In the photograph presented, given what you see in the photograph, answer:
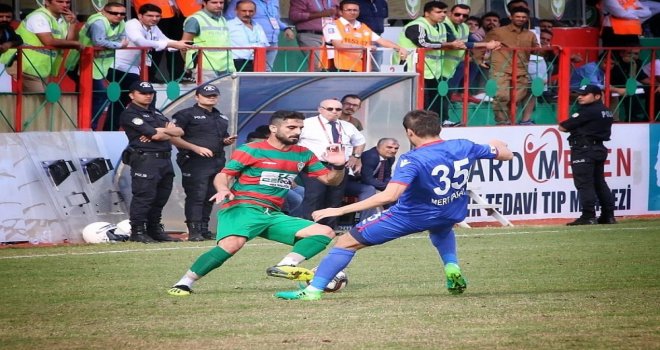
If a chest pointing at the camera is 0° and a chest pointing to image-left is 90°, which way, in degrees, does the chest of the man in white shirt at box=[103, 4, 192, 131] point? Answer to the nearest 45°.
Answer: approximately 315°

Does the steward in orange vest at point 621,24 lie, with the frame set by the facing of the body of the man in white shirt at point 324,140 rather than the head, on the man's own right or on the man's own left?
on the man's own left

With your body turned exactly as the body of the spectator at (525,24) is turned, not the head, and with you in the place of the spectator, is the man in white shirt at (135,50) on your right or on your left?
on your right

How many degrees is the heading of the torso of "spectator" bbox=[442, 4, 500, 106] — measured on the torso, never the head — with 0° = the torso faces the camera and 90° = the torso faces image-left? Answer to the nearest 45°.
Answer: approximately 315°

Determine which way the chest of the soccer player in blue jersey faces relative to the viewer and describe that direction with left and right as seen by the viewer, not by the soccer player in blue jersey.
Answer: facing away from the viewer and to the left of the viewer

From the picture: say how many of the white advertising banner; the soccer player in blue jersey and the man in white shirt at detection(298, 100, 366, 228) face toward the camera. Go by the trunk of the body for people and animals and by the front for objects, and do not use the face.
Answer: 2

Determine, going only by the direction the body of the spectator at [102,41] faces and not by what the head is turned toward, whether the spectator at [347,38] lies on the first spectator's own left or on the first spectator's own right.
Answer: on the first spectator's own left

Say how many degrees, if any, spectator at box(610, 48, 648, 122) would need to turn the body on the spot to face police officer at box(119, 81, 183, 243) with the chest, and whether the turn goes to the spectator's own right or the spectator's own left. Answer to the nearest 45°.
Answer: approximately 45° to the spectator's own right

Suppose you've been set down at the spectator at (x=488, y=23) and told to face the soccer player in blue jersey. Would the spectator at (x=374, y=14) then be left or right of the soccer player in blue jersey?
right

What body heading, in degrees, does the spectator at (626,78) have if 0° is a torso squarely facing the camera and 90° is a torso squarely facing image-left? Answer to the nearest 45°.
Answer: approximately 0°

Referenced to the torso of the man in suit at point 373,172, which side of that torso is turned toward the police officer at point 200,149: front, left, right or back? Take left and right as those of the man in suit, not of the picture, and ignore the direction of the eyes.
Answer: right

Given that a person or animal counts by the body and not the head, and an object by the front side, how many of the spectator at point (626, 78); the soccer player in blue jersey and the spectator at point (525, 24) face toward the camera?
2
